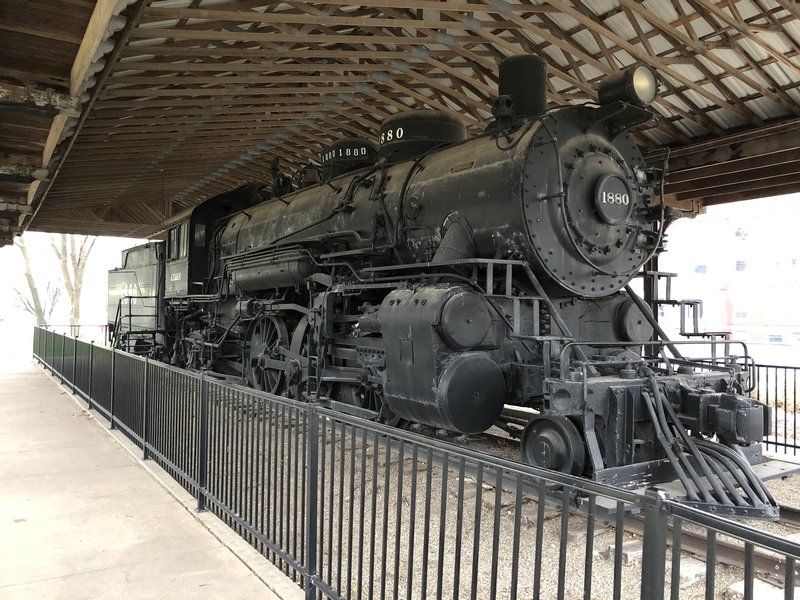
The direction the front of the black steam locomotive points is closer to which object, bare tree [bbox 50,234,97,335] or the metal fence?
the metal fence

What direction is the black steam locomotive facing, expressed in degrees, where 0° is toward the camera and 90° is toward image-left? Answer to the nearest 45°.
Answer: approximately 315°

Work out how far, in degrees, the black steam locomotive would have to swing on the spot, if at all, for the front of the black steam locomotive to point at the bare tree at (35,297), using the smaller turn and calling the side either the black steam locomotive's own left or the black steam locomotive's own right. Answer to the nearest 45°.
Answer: approximately 180°

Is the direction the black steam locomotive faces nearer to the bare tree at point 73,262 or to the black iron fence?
the black iron fence

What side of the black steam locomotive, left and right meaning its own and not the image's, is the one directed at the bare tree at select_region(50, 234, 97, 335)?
back
